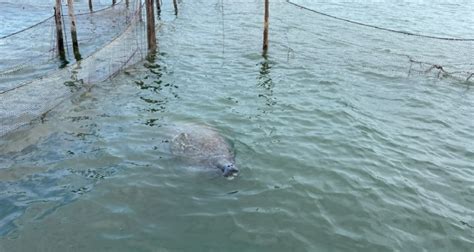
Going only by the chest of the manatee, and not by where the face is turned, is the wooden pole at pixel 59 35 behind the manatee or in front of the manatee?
behind

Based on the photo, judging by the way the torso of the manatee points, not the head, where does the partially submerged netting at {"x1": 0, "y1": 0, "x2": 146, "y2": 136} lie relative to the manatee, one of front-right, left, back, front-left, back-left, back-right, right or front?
back

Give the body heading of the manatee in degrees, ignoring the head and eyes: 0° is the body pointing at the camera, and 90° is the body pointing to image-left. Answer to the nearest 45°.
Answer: approximately 315°
